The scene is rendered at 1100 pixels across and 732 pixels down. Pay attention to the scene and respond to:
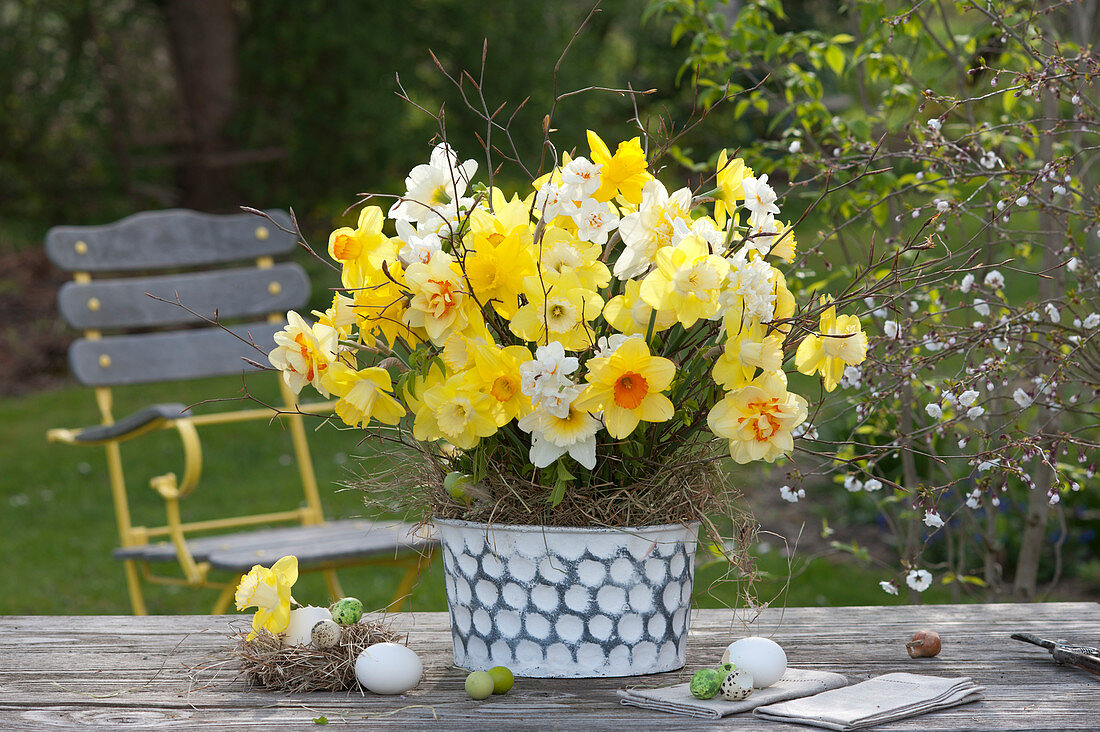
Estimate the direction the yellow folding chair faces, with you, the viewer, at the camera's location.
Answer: facing the viewer and to the right of the viewer

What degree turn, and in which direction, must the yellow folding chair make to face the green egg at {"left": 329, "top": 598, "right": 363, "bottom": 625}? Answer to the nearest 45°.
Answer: approximately 45° to its right

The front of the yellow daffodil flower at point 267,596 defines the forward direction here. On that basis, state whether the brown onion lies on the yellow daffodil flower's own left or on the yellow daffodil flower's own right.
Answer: on the yellow daffodil flower's own left

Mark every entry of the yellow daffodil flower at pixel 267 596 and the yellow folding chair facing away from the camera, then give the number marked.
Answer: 0

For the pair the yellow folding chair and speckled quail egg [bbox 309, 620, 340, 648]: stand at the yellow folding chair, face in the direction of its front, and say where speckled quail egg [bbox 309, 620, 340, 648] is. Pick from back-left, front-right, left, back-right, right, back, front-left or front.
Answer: front-right

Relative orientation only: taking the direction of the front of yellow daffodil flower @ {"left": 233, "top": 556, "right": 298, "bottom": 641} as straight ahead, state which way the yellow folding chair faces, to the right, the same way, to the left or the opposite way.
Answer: to the left

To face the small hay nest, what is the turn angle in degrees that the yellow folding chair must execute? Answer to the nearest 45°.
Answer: approximately 45° to its right

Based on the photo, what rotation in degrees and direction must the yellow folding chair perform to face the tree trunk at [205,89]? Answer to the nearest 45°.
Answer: approximately 135° to its left

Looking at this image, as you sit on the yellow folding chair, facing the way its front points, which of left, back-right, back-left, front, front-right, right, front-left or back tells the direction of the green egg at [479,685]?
front-right

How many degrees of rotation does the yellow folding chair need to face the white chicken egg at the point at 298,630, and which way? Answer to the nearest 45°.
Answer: approximately 45° to its right

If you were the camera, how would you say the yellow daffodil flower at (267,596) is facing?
facing the viewer and to the left of the viewer

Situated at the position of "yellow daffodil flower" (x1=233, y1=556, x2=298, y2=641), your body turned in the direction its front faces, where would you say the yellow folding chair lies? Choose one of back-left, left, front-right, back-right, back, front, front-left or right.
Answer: back-right

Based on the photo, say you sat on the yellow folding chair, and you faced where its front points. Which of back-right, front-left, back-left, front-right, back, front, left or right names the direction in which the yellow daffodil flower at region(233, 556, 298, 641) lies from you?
front-right
